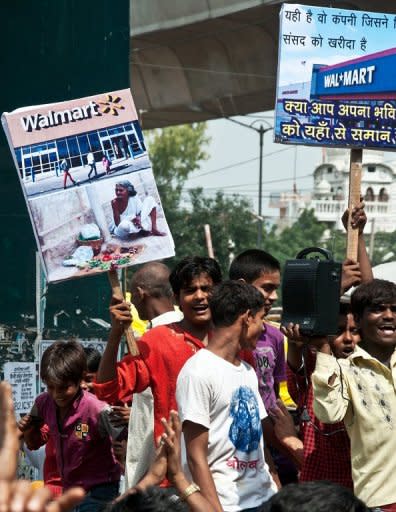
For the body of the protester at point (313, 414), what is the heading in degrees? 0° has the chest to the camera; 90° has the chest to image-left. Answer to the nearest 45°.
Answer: approximately 45°

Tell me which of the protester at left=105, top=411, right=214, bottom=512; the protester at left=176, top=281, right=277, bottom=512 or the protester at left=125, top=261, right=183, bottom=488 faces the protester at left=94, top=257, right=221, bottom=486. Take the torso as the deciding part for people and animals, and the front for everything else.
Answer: the protester at left=105, top=411, right=214, bottom=512

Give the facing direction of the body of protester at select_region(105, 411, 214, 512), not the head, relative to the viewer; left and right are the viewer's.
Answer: facing away from the viewer

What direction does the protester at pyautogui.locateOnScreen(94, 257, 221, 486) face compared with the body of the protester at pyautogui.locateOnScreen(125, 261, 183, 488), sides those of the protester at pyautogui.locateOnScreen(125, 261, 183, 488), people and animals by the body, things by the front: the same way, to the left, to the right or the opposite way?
the opposite way

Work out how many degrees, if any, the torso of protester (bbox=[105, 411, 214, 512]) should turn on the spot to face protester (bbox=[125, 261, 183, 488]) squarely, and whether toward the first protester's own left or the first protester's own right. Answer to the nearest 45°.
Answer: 0° — they already face them

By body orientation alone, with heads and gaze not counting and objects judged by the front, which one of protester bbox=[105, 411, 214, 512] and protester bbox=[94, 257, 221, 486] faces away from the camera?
protester bbox=[105, 411, 214, 512]

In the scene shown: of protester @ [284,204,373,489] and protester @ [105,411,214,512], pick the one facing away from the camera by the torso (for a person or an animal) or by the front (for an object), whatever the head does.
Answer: protester @ [105,411,214,512]
